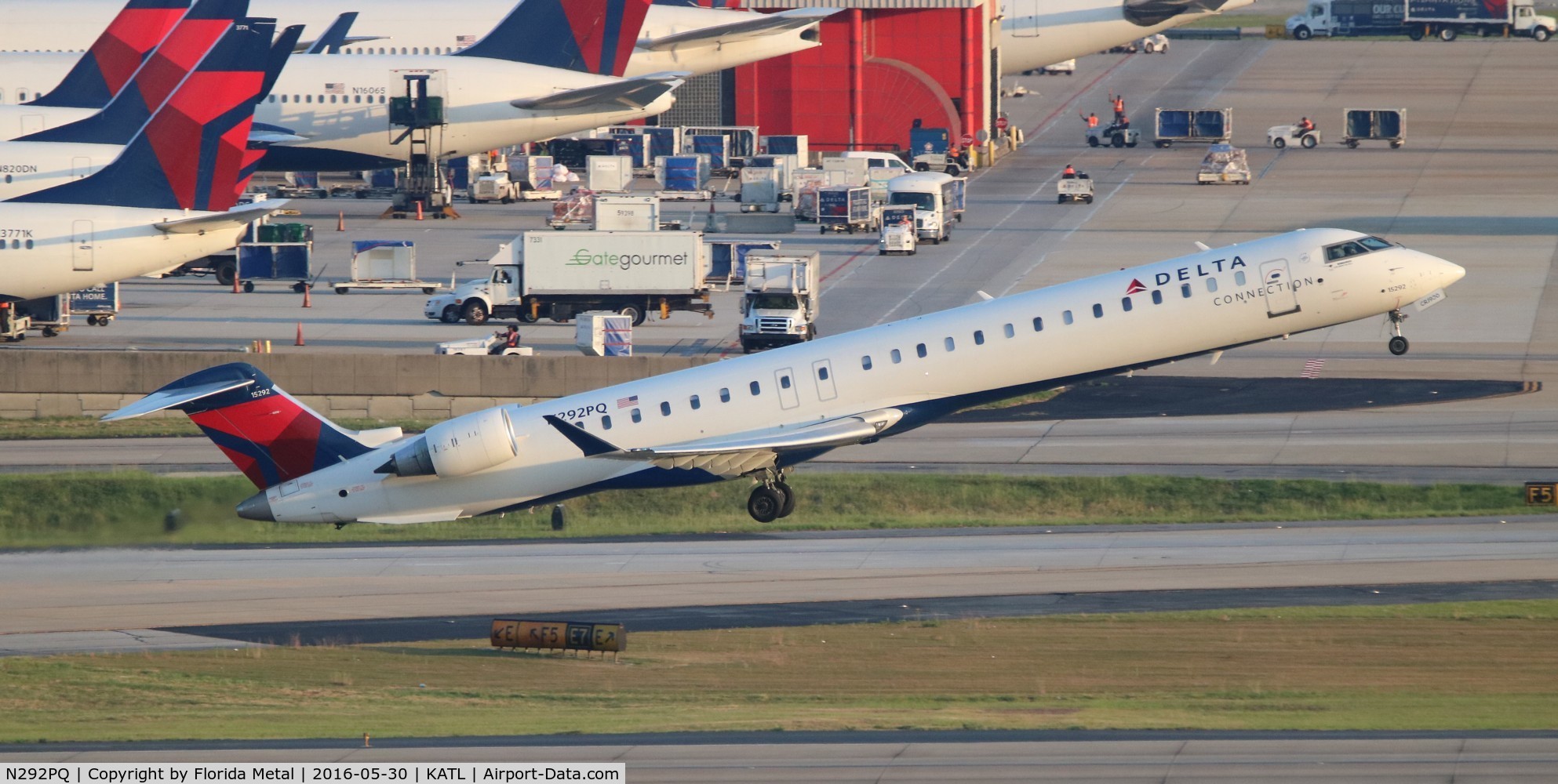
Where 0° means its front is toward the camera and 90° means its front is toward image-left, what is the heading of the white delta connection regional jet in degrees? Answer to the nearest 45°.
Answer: approximately 270°
